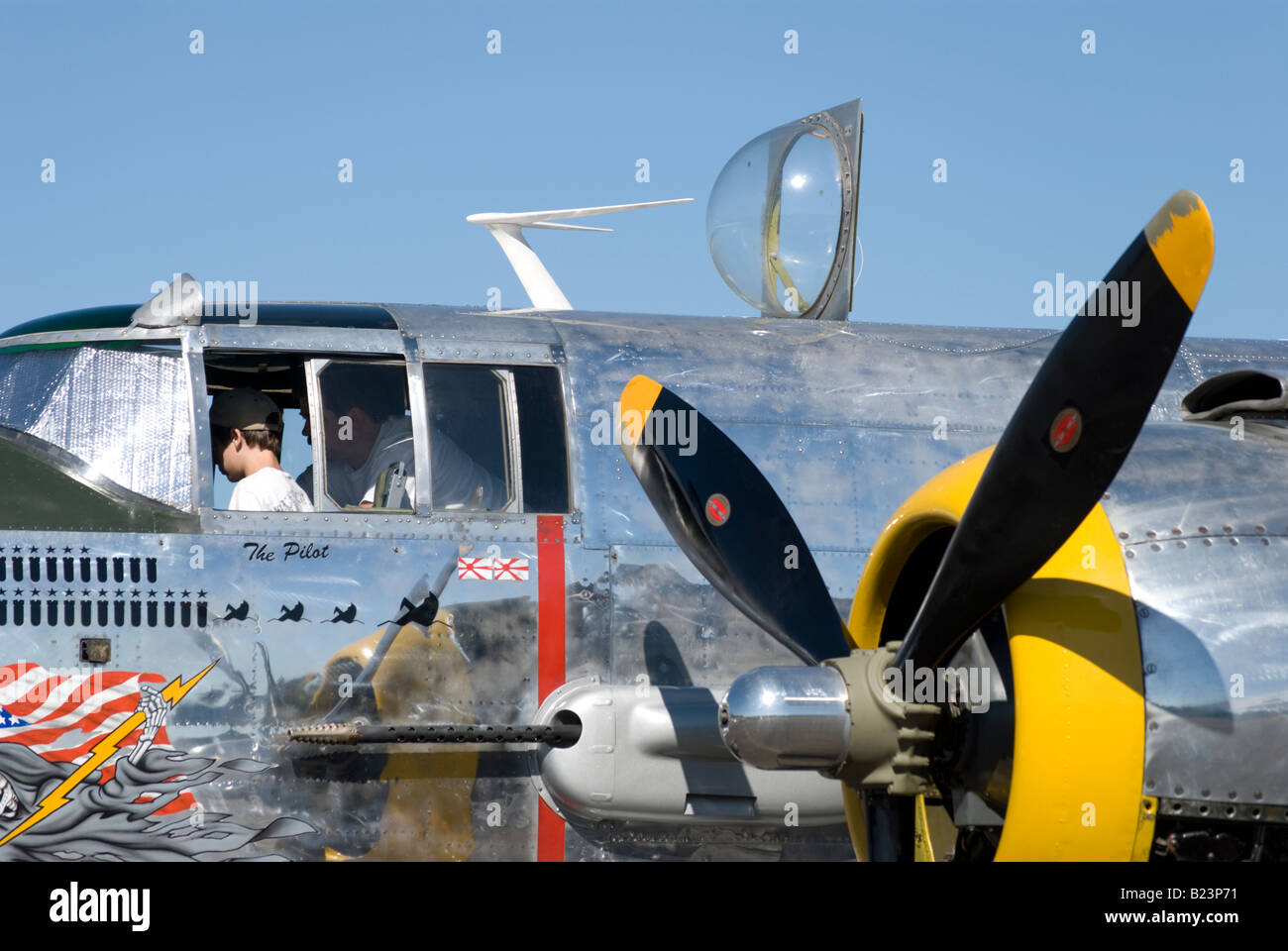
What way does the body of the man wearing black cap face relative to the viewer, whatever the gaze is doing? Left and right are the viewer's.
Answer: facing away from the viewer and to the left of the viewer

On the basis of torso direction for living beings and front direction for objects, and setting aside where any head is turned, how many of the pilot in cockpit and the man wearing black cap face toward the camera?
0

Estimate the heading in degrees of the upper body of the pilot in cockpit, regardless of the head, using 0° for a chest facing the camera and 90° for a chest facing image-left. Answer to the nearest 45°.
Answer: approximately 90°

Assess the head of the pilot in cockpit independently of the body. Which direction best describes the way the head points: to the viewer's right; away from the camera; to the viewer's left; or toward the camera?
to the viewer's left
